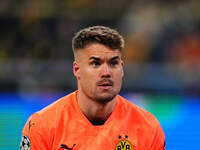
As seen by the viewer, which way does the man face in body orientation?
toward the camera
